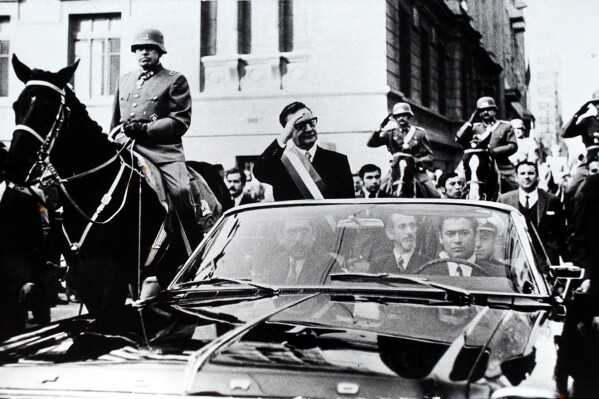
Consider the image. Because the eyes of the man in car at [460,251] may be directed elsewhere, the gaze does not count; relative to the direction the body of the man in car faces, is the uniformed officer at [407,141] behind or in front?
behind

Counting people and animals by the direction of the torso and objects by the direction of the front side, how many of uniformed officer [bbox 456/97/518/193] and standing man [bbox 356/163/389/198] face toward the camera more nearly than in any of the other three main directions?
2

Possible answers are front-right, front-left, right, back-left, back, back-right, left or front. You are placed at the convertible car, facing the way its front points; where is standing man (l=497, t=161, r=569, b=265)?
back

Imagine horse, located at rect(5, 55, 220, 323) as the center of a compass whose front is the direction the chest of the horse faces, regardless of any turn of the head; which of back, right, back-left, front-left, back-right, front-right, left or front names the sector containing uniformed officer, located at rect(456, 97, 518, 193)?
back-left
